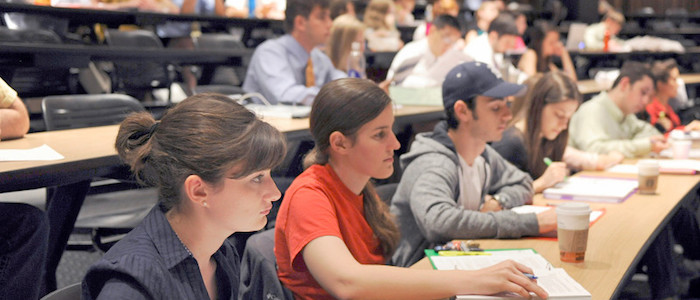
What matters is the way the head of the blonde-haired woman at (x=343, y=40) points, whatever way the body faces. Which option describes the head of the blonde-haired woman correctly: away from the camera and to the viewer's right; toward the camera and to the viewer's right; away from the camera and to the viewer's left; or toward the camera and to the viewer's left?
away from the camera and to the viewer's right

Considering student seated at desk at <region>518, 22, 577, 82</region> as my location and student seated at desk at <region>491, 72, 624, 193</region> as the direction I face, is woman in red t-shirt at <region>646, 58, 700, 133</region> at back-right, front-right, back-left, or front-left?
front-left

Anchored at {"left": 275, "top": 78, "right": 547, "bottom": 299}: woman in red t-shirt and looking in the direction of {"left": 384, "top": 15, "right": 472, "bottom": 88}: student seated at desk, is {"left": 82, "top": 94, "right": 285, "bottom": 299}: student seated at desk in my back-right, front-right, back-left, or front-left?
back-left

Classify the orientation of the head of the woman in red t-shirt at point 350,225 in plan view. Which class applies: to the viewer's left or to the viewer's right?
to the viewer's right

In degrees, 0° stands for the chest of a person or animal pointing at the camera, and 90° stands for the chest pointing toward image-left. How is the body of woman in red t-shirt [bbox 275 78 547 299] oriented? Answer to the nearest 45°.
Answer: approximately 270°

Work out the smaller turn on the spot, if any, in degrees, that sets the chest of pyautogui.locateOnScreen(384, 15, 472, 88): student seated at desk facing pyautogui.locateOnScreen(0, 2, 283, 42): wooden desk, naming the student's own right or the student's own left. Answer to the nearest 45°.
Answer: approximately 135° to the student's own right

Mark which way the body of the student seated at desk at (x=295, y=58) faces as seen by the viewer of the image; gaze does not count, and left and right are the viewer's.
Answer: facing the viewer and to the right of the viewer

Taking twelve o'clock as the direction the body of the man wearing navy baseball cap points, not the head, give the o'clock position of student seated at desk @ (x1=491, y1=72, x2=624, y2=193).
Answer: The student seated at desk is roughly at 8 o'clock from the man wearing navy baseball cap.

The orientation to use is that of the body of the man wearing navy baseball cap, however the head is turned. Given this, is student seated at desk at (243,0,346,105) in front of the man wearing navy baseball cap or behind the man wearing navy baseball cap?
behind

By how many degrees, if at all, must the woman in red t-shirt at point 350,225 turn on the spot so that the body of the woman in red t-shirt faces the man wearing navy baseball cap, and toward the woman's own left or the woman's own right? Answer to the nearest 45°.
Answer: approximately 45° to the woman's own left

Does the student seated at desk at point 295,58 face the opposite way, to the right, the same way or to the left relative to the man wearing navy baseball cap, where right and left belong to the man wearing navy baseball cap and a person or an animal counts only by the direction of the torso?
the same way

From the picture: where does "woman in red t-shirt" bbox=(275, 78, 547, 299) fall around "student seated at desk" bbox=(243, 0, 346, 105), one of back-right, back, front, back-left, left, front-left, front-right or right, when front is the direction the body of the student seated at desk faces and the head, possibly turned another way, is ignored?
front-right

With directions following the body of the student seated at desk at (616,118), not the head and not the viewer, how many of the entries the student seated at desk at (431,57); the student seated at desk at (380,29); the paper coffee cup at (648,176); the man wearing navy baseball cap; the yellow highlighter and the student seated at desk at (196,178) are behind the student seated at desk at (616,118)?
2

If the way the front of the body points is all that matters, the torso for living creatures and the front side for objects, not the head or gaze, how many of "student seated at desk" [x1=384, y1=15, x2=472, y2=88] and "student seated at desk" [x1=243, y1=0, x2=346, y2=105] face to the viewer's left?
0

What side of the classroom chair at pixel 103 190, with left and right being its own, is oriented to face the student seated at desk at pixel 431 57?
left

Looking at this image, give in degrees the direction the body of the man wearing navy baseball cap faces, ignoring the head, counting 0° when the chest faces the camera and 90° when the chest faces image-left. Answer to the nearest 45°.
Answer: approximately 315°
